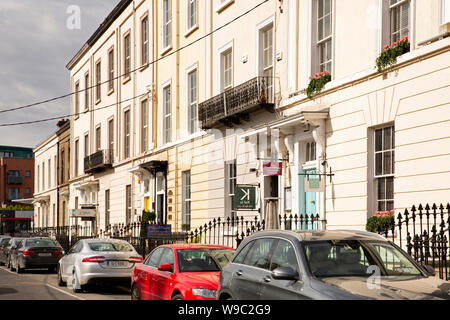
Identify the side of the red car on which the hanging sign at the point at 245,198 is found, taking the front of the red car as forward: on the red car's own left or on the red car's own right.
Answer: on the red car's own left

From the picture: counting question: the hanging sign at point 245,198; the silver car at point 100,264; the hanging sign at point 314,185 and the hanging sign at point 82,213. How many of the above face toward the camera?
3

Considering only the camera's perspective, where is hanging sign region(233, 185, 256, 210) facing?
facing the viewer

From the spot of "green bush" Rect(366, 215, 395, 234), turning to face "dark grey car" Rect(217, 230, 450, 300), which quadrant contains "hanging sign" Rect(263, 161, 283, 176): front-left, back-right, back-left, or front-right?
back-right

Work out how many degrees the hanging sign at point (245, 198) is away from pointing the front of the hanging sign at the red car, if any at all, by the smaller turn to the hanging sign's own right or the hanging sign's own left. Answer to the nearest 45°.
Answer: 0° — it already faces it

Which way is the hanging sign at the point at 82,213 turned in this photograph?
toward the camera

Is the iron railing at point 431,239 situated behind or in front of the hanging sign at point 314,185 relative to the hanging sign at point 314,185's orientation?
in front

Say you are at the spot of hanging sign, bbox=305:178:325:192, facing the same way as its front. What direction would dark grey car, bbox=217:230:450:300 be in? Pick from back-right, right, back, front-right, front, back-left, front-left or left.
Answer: front

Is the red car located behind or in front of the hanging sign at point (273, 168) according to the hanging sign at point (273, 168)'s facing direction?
in front

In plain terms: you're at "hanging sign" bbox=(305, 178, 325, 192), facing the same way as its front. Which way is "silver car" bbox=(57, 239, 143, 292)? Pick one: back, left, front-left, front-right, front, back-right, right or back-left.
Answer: right

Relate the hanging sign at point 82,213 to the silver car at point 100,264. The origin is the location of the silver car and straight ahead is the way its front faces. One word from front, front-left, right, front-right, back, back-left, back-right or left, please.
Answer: front-right
